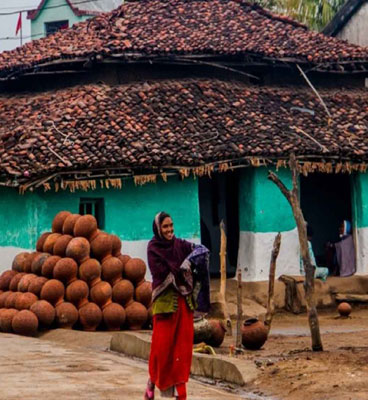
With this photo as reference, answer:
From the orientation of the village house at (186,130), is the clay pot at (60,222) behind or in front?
in front

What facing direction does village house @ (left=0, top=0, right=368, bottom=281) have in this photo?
toward the camera

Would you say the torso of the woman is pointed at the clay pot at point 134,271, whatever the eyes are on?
no

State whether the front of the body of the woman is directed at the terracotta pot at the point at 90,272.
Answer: no

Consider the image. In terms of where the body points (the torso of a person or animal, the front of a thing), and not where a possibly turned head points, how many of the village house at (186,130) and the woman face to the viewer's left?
0

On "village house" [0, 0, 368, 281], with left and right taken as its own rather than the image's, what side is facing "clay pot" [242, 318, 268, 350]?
front

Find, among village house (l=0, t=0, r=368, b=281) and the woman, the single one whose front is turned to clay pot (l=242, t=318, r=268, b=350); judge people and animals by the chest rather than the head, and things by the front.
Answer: the village house

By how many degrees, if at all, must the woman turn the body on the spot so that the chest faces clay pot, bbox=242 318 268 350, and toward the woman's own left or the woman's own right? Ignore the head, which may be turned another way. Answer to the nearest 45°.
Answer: approximately 135° to the woman's own left

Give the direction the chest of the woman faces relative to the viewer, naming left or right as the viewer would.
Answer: facing the viewer and to the right of the viewer

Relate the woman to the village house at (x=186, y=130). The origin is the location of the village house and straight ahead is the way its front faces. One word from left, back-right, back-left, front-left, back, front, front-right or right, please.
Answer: front

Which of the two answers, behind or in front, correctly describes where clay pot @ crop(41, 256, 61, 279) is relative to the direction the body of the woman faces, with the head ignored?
behind

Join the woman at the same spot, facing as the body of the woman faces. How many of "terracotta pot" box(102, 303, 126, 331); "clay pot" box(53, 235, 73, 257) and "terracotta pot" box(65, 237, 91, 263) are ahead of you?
0

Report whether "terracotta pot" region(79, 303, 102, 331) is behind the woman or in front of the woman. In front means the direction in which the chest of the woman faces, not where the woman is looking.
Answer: behind

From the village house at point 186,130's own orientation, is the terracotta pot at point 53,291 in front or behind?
in front

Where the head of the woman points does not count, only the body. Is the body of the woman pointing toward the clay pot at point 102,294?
no

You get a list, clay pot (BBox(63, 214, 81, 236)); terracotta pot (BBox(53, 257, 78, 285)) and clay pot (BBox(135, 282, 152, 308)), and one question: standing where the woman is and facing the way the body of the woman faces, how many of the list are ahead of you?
0

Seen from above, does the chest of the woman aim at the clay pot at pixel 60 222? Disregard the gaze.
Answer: no
